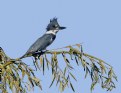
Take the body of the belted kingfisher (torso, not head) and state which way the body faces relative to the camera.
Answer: to the viewer's right
